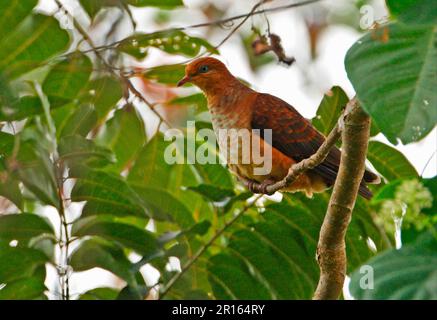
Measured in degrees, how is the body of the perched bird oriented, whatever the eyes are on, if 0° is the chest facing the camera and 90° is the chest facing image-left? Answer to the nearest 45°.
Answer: approximately 90°

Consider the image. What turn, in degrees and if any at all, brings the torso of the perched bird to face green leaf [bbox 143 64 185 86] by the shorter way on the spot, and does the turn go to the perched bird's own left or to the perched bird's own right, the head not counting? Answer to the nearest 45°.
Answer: approximately 45° to the perched bird's own right

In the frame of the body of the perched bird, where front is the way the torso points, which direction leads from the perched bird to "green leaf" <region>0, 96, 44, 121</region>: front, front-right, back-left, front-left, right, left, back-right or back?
front-left

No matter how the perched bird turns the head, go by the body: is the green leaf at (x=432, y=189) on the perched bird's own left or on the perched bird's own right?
on the perched bird's own left

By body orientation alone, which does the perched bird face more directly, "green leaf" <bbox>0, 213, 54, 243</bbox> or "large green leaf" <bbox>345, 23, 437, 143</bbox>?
the green leaf

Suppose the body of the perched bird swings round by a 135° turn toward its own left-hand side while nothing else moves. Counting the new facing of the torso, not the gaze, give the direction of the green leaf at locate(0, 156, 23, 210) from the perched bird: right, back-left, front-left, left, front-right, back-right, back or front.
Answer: right

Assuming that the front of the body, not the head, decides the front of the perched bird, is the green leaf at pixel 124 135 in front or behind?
in front
